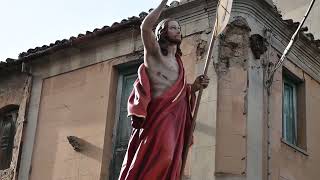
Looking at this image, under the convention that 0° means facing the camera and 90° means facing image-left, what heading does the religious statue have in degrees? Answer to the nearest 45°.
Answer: approximately 315°

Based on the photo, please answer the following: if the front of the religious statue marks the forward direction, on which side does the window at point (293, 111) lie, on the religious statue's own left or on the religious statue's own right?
on the religious statue's own left
